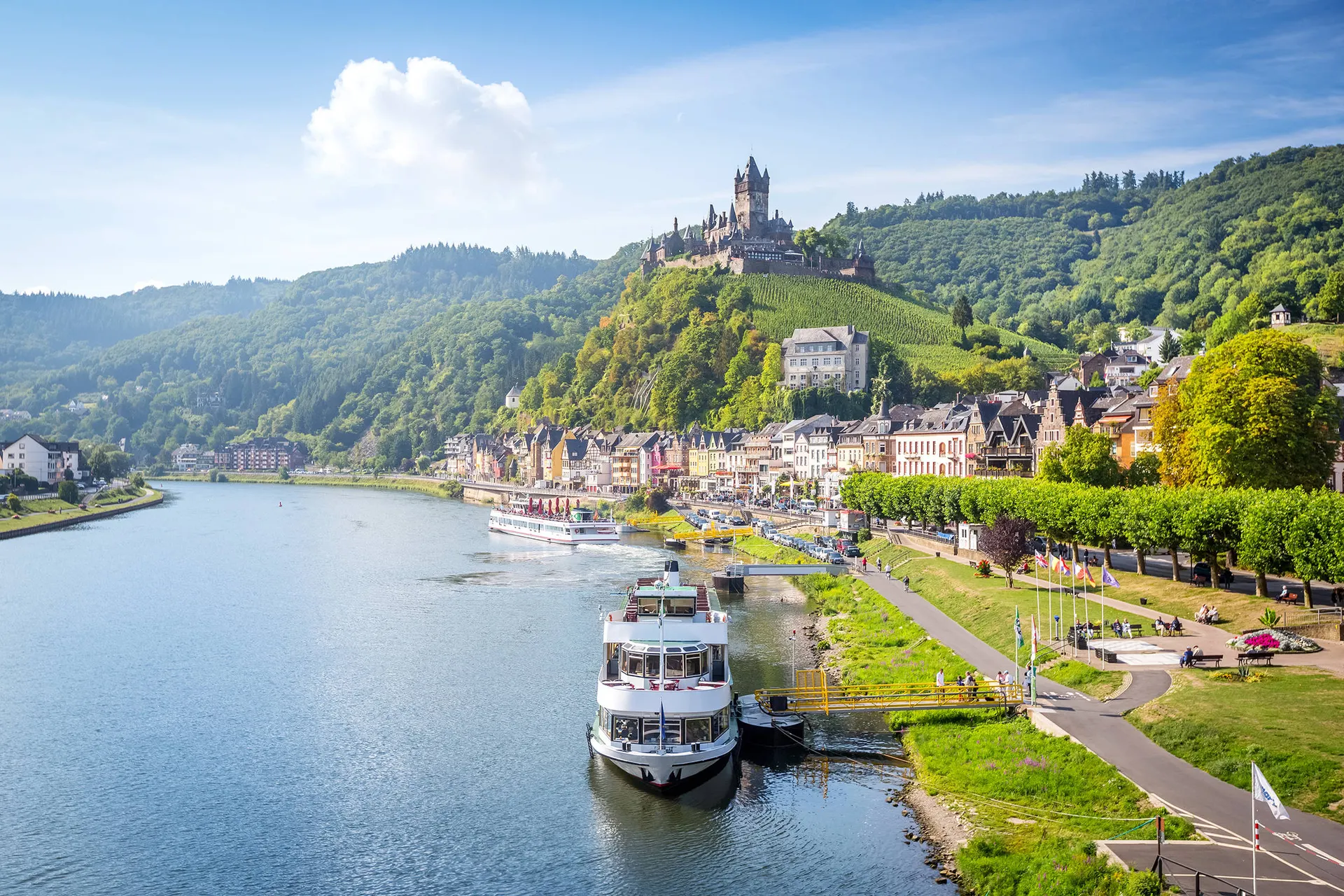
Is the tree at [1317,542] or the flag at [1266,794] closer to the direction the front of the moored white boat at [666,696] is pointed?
the flag

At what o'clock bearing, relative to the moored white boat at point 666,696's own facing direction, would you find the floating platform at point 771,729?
The floating platform is roughly at 10 o'clock from the moored white boat.

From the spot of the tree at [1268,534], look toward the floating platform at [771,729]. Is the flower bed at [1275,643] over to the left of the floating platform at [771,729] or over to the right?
left

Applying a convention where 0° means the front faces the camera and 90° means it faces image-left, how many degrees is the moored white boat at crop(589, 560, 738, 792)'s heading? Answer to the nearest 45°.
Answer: approximately 0°

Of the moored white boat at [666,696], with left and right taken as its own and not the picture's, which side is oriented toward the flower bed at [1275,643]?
left

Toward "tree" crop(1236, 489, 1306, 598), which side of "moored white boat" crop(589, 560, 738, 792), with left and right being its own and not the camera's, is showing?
left

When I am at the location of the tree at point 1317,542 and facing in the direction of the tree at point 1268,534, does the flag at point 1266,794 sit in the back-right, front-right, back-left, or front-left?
back-left
